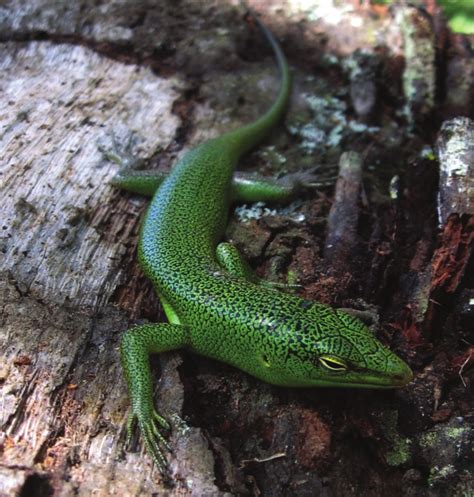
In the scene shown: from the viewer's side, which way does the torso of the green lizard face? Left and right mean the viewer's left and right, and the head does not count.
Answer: facing the viewer and to the right of the viewer
